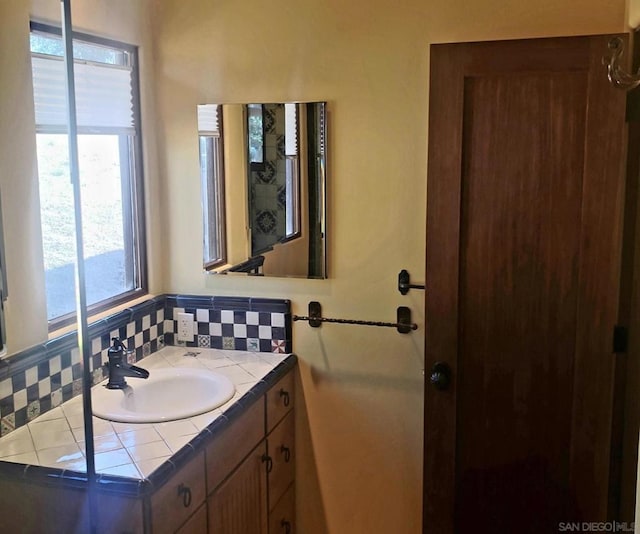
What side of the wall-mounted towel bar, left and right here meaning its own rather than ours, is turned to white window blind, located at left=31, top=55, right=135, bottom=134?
right

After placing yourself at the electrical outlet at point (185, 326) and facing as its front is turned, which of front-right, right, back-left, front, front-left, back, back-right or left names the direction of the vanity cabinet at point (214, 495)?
front

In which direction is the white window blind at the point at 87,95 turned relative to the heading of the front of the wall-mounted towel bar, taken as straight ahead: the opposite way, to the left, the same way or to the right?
to the left

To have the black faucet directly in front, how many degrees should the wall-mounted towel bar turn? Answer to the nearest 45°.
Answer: approximately 45° to its right

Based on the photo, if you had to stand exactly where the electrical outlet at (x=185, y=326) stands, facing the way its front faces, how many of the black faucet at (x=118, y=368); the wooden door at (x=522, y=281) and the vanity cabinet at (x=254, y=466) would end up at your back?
0

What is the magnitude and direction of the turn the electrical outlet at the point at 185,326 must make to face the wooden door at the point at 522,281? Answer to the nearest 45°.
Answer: approximately 45° to its left

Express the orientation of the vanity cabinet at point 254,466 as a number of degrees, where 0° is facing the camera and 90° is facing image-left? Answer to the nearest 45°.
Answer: approximately 315°

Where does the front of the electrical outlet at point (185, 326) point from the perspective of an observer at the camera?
facing the viewer

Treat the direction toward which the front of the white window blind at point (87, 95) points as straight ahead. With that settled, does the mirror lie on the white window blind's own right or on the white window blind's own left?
on the white window blind's own left

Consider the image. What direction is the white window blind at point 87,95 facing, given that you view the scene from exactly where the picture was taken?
facing the viewer and to the right of the viewer

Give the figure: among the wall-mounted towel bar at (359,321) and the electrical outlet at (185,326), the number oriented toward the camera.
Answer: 2

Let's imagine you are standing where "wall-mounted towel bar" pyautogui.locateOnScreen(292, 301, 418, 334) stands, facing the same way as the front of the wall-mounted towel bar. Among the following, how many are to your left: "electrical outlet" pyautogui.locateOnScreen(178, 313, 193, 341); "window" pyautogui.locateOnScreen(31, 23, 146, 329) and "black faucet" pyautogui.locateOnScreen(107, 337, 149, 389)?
0

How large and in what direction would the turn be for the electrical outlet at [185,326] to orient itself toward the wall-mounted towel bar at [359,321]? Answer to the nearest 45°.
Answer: approximately 45° to its left
